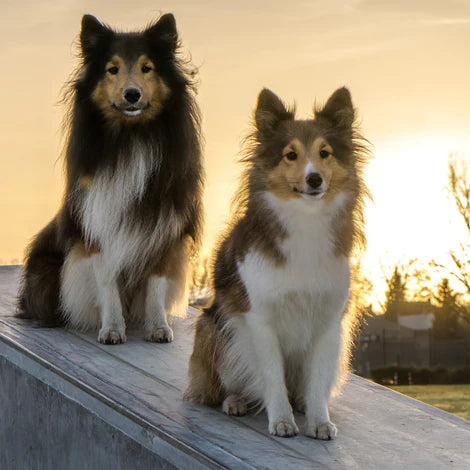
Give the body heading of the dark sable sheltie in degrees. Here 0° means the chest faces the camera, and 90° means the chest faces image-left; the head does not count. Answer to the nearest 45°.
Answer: approximately 0°

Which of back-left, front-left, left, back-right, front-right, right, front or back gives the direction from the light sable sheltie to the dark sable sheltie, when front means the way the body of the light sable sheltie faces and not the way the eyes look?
back

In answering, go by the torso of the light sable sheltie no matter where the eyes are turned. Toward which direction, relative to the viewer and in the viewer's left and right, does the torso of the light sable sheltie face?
facing the viewer and to the right of the viewer

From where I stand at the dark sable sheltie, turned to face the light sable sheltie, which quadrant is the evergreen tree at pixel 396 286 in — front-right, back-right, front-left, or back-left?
back-left

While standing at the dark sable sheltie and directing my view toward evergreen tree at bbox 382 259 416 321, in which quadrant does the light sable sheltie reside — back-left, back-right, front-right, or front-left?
back-right

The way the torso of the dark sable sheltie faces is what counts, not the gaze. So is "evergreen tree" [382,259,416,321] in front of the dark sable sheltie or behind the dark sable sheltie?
behind

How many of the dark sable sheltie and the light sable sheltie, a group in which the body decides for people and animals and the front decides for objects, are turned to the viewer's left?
0

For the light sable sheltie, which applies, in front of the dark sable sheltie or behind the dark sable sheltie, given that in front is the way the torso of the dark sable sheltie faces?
in front

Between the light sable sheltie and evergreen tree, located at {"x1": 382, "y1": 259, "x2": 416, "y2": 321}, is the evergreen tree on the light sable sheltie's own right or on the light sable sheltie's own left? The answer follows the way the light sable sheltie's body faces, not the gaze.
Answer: on the light sable sheltie's own left
